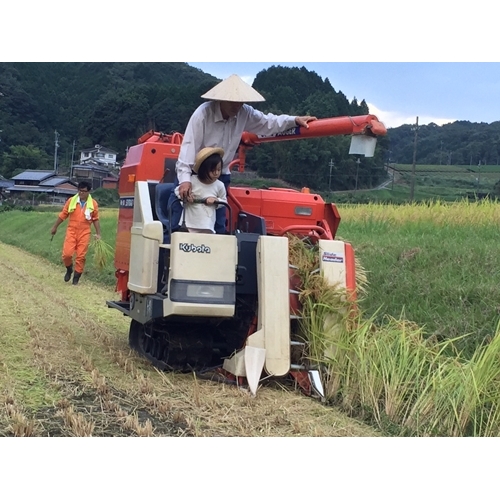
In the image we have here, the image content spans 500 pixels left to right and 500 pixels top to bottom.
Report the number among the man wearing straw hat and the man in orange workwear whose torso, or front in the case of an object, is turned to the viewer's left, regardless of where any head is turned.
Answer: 0

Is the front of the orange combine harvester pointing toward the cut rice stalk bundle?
no

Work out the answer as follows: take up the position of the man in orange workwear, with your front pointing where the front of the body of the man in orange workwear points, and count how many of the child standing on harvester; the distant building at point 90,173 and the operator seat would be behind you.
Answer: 1

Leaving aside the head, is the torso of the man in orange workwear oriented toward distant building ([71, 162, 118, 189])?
no

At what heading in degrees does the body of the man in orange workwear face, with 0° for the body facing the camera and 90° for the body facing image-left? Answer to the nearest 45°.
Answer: approximately 0°

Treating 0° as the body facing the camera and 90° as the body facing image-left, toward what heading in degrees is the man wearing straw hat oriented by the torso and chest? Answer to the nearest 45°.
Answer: approximately 315°

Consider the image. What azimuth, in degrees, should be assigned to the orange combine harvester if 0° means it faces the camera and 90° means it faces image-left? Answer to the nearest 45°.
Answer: approximately 315°

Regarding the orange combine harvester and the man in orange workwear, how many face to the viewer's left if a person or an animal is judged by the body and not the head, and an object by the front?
0

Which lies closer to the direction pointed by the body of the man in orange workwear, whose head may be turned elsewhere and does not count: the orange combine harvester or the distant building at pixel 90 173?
the orange combine harvester
